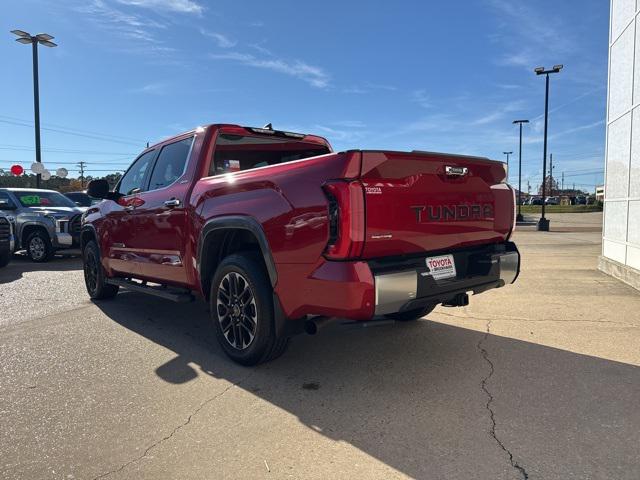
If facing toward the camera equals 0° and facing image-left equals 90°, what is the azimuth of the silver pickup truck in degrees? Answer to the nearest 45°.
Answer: approximately 315°

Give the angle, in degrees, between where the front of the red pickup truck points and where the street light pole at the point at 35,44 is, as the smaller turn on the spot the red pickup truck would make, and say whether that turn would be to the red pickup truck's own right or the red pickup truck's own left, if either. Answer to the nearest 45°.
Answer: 0° — it already faces it

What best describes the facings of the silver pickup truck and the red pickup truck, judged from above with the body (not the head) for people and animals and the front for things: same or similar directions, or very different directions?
very different directions

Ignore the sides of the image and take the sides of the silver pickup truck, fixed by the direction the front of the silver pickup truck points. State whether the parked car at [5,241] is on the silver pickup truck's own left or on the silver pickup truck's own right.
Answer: on the silver pickup truck's own right

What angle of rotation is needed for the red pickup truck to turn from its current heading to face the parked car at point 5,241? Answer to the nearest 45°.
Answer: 0° — it already faces it

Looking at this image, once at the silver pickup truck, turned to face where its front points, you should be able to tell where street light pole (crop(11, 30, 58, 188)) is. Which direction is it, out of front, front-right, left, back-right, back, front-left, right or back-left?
back-left

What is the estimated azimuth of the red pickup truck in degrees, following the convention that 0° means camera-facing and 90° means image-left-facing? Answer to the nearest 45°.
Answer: approximately 135°
